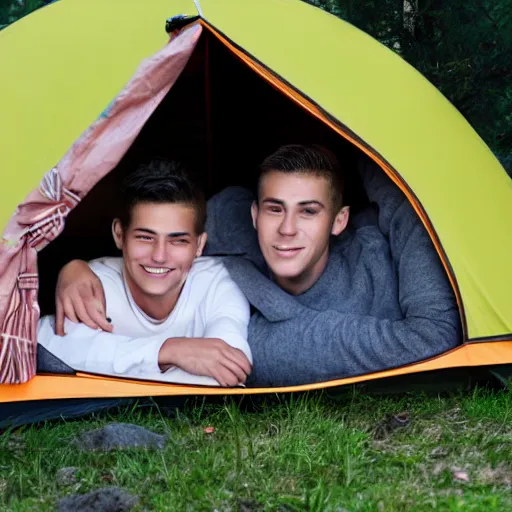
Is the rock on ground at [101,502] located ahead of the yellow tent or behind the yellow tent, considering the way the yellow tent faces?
ahead

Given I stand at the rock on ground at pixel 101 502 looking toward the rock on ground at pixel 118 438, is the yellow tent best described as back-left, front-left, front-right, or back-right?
front-right

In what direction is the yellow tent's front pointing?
toward the camera
